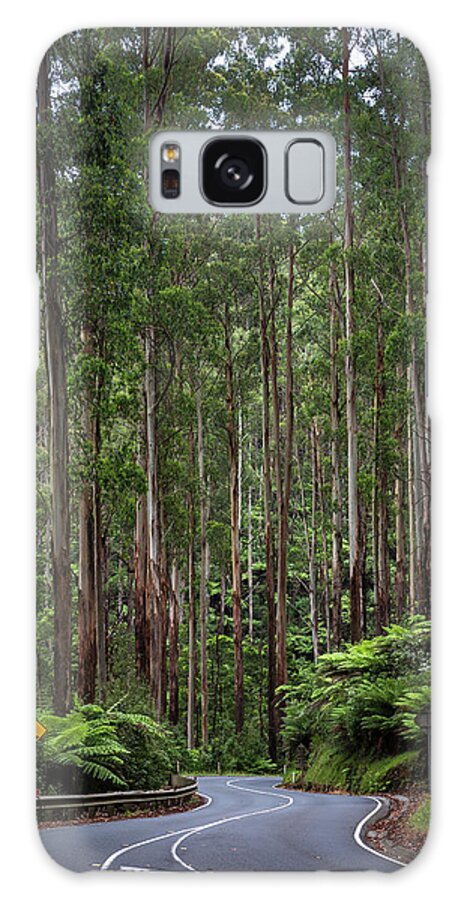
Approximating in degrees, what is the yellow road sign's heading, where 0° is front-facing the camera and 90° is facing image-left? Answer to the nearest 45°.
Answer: approximately 0°

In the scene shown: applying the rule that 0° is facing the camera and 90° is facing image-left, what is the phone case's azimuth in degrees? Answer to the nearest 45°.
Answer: approximately 180°
